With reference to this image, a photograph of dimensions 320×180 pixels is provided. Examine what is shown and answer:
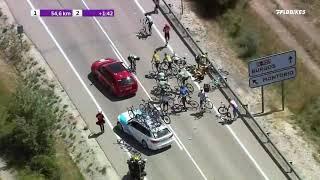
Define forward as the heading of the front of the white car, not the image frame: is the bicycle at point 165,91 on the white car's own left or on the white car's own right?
on the white car's own right

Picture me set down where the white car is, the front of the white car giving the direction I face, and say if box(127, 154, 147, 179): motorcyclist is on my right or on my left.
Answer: on my left

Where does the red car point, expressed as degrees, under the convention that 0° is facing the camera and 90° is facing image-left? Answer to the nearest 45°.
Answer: approximately 135°

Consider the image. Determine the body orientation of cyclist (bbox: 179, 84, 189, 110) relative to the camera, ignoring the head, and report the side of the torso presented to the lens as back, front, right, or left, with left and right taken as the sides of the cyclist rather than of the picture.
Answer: back

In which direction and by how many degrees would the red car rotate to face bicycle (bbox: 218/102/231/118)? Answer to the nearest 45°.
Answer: approximately 135° to its right

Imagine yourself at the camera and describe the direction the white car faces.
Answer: facing away from the viewer and to the left of the viewer

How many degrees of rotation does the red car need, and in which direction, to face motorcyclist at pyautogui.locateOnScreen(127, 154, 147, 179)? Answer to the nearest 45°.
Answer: approximately 135° to its left
